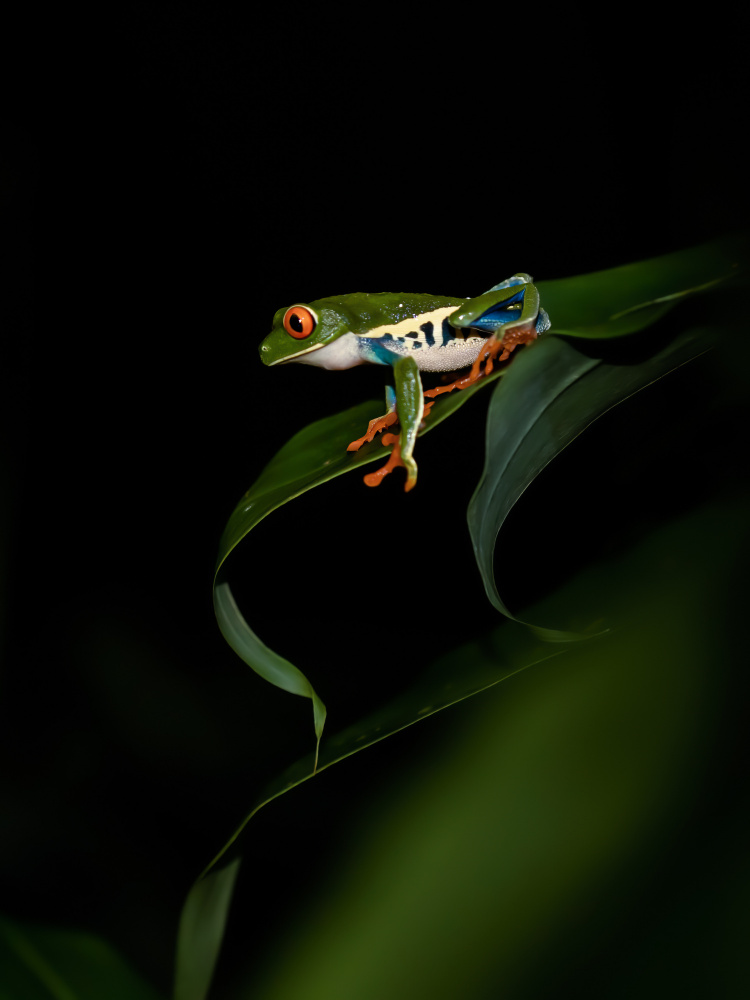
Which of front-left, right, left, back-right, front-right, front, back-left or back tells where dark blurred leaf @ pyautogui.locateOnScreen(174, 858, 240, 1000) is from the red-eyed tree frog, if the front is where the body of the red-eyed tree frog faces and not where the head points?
front-left

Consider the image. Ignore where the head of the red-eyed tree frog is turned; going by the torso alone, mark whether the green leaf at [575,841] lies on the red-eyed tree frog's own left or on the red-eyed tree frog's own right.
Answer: on the red-eyed tree frog's own left

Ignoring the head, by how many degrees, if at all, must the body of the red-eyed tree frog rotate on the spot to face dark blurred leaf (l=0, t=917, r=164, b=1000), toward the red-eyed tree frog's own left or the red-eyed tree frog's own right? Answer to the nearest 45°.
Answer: approximately 45° to the red-eyed tree frog's own left

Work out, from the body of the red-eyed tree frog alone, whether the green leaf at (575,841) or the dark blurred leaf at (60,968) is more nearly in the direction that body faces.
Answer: the dark blurred leaf

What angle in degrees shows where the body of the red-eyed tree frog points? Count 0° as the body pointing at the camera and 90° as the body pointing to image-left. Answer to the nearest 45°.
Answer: approximately 90°
